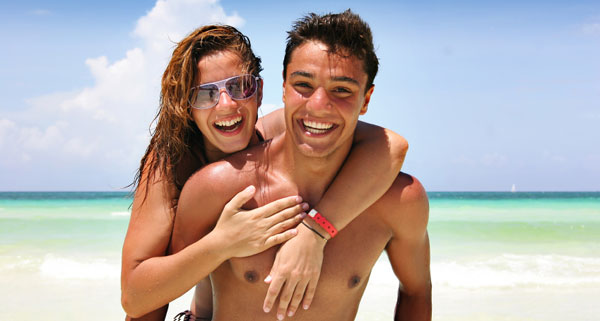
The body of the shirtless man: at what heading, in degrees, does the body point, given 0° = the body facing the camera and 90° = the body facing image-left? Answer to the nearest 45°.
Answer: approximately 0°
